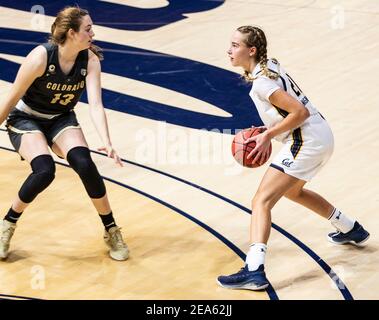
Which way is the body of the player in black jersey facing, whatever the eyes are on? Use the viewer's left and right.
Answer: facing the viewer and to the right of the viewer

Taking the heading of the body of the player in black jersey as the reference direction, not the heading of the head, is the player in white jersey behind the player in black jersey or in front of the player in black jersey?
in front

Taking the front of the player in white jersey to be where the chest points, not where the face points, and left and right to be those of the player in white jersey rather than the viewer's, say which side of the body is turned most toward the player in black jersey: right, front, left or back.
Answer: front

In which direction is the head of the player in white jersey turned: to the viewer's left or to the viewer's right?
to the viewer's left

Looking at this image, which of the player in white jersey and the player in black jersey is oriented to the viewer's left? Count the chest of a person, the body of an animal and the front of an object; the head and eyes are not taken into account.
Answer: the player in white jersey

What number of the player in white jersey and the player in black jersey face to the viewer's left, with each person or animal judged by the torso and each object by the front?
1

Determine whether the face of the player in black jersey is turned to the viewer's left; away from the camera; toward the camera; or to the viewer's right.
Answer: to the viewer's right

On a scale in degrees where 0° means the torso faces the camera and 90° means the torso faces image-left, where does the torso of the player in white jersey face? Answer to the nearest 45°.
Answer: approximately 90°
